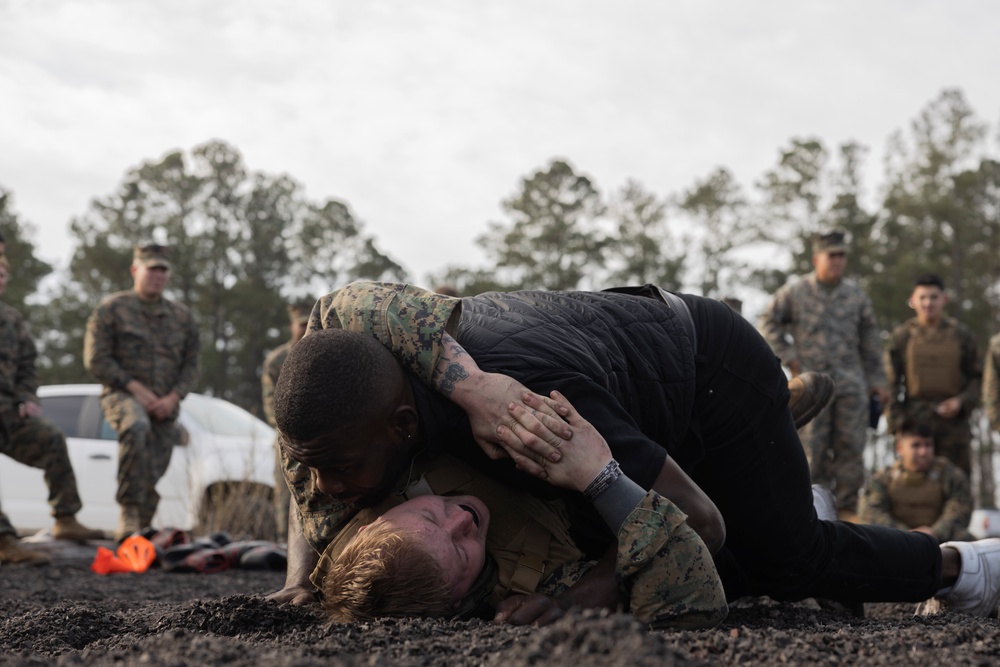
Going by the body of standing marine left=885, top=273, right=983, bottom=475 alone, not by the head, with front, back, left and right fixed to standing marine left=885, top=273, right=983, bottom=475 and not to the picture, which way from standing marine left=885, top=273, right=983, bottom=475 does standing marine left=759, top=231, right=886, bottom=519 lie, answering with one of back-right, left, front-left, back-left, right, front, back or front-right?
front-right

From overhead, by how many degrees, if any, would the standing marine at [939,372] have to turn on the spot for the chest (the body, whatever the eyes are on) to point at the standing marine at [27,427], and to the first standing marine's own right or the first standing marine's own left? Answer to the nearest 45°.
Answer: approximately 45° to the first standing marine's own right

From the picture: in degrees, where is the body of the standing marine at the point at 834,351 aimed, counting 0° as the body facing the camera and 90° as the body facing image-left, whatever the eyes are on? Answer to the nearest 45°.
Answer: approximately 0°

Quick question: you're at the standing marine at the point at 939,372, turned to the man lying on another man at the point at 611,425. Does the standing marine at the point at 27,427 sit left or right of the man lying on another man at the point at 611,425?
right

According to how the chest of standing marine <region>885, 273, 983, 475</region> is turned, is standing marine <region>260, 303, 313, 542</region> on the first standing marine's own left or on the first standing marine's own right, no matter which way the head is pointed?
on the first standing marine's own right

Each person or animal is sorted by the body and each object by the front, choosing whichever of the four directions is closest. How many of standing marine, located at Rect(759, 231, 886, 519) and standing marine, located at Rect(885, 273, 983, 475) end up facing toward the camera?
2

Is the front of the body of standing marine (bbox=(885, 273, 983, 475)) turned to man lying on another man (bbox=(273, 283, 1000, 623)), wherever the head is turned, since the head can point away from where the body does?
yes

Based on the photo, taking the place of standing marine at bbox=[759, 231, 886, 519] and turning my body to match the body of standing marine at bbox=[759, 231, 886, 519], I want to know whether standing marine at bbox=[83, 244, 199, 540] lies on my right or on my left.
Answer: on my right

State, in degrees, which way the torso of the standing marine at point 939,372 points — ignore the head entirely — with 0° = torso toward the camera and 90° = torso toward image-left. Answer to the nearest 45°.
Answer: approximately 0°

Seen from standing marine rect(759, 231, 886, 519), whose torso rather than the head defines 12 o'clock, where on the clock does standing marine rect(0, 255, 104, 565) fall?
standing marine rect(0, 255, 104, 565) is roughly at 2 o'clock from standing marine rect(759, 231, 886, 519).
